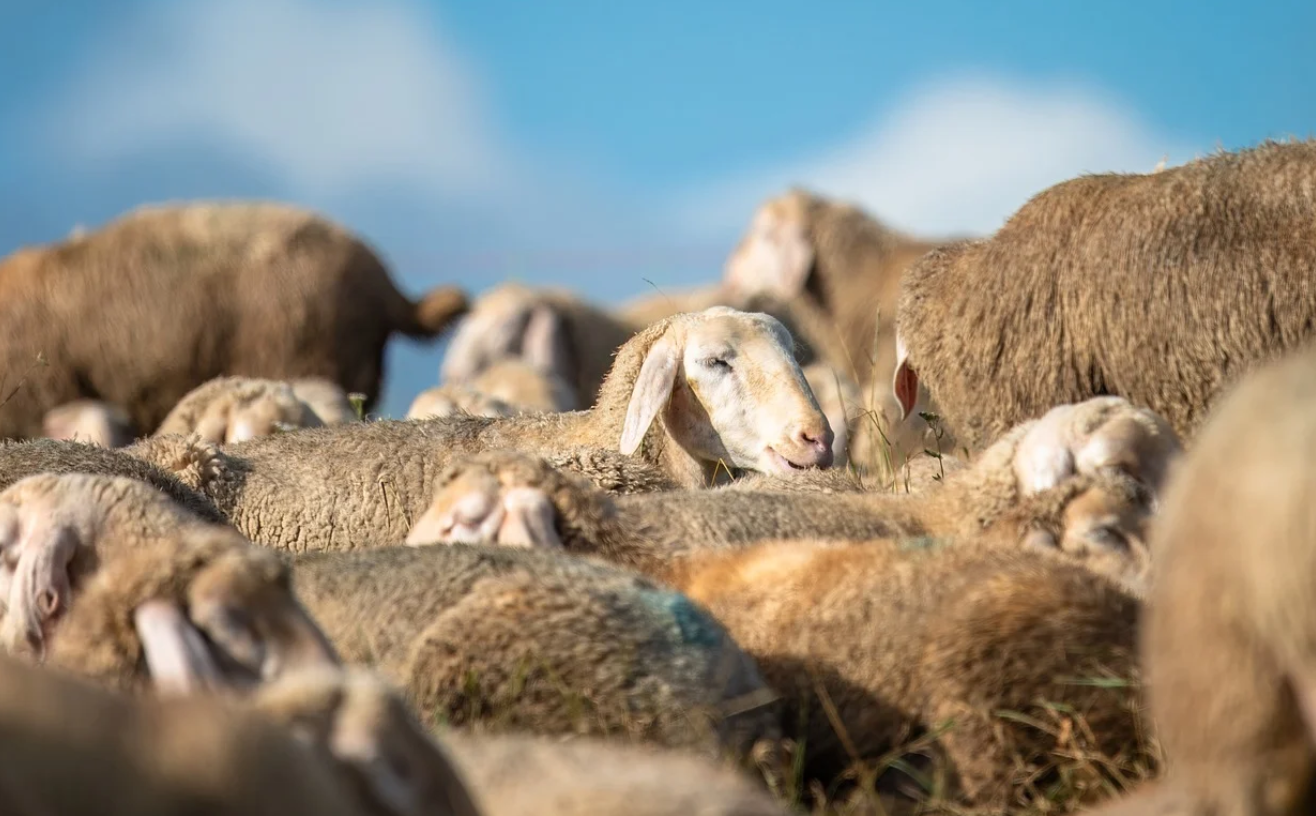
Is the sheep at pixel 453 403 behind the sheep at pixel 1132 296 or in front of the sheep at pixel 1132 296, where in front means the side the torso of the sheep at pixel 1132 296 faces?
in front

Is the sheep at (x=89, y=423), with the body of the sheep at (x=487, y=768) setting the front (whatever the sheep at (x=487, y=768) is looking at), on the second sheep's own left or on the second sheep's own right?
on the second sheep's own right

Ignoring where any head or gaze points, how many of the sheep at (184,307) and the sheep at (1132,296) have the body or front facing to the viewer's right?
0

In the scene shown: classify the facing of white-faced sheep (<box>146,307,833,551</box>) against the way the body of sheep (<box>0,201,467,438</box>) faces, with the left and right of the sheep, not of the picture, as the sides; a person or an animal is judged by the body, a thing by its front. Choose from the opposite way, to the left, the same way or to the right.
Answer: the opposite way

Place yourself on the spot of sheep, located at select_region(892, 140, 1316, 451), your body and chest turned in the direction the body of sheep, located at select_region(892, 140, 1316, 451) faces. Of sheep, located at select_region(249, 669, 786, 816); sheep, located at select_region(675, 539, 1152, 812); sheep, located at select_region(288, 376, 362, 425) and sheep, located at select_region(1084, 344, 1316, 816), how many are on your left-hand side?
3

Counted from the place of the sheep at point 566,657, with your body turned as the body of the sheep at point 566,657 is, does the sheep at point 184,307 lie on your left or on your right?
on your right

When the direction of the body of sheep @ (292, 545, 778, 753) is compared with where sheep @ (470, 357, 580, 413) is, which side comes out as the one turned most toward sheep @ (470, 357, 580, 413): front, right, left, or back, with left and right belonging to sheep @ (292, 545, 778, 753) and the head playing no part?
right

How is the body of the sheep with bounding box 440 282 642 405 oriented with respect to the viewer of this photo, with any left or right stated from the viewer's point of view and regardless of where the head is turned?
facing to the left of the viewer

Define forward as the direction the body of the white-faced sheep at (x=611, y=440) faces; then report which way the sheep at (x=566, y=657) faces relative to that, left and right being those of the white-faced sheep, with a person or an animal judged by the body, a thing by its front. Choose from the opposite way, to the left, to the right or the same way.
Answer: the opposite way

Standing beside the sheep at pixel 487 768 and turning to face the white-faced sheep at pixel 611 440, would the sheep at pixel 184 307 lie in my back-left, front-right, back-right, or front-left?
front-left

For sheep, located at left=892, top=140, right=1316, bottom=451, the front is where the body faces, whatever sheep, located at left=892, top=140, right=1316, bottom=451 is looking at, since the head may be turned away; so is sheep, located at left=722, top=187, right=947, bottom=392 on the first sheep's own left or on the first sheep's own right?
on the first sheep's own right

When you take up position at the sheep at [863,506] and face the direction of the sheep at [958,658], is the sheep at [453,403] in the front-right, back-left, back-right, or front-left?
back-right

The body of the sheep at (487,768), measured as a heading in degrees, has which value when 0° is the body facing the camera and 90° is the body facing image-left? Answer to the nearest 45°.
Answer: approximately 90°

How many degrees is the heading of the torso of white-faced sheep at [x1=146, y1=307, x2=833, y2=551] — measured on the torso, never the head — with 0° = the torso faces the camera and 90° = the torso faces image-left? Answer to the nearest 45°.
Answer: approximately 270°

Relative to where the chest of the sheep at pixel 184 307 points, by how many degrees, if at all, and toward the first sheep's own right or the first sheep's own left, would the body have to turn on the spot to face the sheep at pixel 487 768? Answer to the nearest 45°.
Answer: approximately 90° to the first sheep's own left

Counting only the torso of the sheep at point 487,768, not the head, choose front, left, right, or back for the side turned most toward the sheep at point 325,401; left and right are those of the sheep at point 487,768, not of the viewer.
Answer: right
